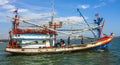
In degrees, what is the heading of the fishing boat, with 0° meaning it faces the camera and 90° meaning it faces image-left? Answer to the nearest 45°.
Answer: approximately 270°
